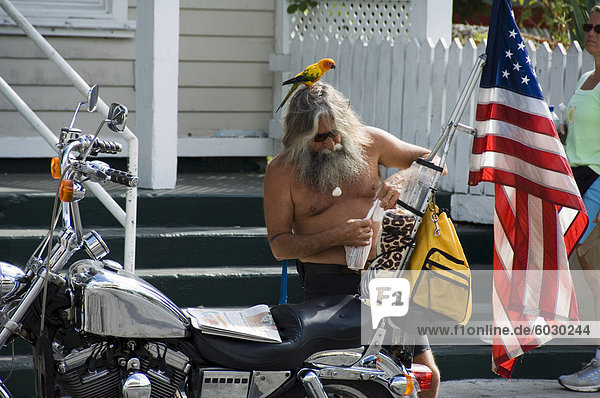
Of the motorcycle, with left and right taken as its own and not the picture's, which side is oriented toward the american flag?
back

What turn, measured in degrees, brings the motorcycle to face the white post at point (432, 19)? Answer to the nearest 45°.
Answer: approximately 135° to its right

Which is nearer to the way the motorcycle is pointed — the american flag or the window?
the window

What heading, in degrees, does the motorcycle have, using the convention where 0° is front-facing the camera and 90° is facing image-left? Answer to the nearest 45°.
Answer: approximately 90°

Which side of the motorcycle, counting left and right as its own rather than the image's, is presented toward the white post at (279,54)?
right

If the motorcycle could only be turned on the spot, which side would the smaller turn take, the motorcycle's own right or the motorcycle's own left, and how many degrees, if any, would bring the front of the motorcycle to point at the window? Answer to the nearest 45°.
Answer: approximately 90° to the motorcycle's own right
